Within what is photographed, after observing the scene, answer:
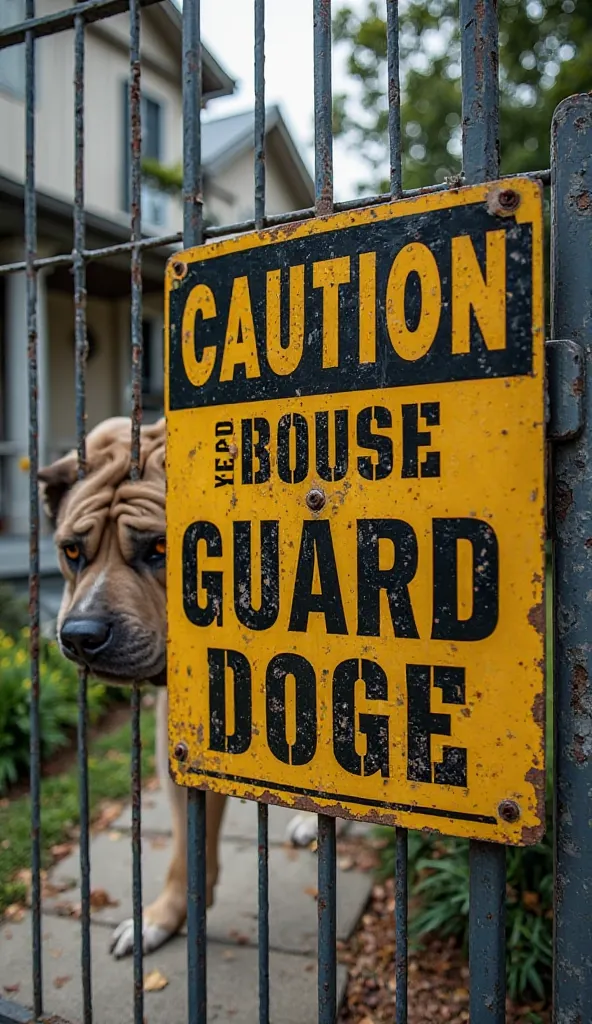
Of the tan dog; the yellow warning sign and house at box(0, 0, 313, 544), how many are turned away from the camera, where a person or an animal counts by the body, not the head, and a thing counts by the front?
0

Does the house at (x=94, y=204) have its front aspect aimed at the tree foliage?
no

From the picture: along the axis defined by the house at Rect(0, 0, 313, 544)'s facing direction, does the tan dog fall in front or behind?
in front

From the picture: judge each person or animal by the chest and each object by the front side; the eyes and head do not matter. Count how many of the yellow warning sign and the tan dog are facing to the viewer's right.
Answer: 0

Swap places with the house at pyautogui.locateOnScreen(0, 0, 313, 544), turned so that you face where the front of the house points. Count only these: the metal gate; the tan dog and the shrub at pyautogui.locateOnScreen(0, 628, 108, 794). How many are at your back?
0

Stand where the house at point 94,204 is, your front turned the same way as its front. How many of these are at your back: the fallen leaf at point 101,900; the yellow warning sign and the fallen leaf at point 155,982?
0

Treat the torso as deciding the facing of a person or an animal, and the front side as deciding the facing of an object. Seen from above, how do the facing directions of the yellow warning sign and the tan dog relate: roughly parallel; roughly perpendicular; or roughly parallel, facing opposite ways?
roughly parallel

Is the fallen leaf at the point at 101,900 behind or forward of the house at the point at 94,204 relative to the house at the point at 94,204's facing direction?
forward

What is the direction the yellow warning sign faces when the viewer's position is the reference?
facing the viewer and to the left of the viewer

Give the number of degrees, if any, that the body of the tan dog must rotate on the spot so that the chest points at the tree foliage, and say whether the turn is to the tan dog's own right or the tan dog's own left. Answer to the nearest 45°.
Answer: approximately 180°

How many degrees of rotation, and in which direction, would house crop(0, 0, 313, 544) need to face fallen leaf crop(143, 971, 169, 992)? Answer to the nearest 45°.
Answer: approximately 45° to its right

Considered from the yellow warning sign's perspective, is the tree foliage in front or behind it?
behind

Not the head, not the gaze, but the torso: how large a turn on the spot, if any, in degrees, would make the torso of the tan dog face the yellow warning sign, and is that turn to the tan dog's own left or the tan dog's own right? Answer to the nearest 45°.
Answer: approximately 90° to the tan dog's own left

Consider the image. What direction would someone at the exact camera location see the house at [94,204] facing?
facing the viewer and to the right of the viewer
